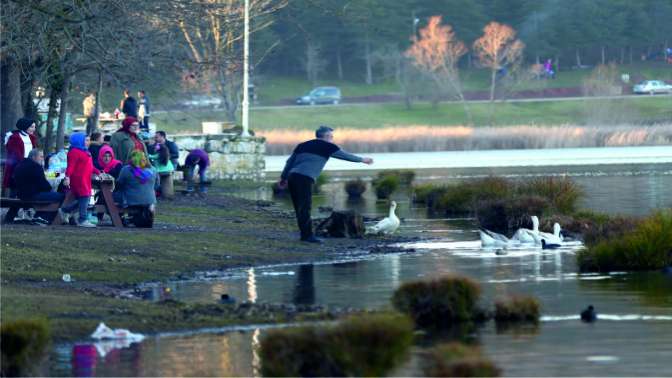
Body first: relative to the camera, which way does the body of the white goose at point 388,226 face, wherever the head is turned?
to the viewer's right

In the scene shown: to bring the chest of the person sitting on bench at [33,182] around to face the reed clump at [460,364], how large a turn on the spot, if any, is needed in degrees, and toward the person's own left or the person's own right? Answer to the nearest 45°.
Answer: approximately 90° to the person's own right

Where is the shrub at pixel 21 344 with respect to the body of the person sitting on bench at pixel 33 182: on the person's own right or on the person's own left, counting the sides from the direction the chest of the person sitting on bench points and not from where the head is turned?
on the person's own right

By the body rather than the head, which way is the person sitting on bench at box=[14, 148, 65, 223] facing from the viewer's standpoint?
to the viewer's right

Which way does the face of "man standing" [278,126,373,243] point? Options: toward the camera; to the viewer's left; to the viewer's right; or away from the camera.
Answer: to the viewer's right
